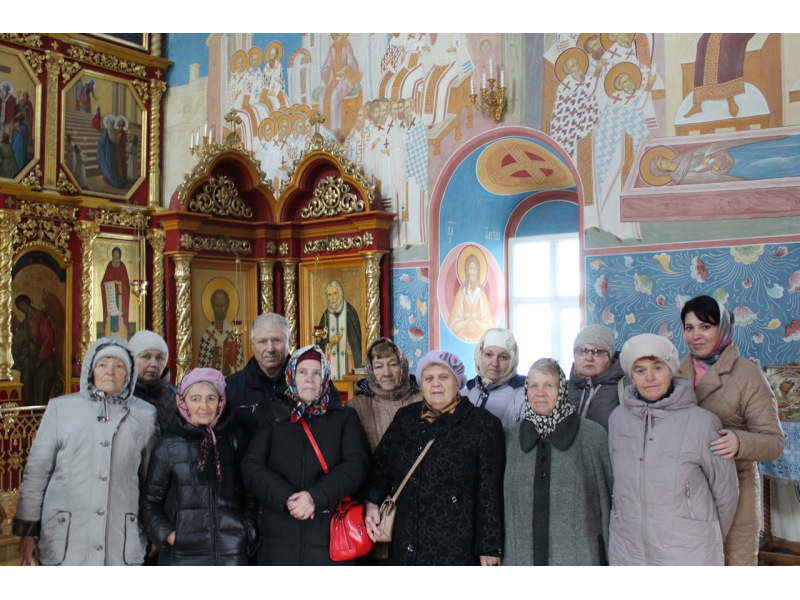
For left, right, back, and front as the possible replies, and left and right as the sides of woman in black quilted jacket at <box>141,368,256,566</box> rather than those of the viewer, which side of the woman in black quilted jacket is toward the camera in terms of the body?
front

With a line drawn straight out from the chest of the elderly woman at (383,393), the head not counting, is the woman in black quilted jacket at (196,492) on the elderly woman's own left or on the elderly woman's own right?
on the elderly woman's own right

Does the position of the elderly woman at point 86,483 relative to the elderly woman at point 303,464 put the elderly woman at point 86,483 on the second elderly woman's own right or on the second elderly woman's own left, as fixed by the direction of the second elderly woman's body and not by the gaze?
on the second elderly woman's own right

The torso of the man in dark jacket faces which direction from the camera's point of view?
toward the camera

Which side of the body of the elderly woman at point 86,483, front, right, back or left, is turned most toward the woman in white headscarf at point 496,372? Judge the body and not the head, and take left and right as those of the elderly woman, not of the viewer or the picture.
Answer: left
